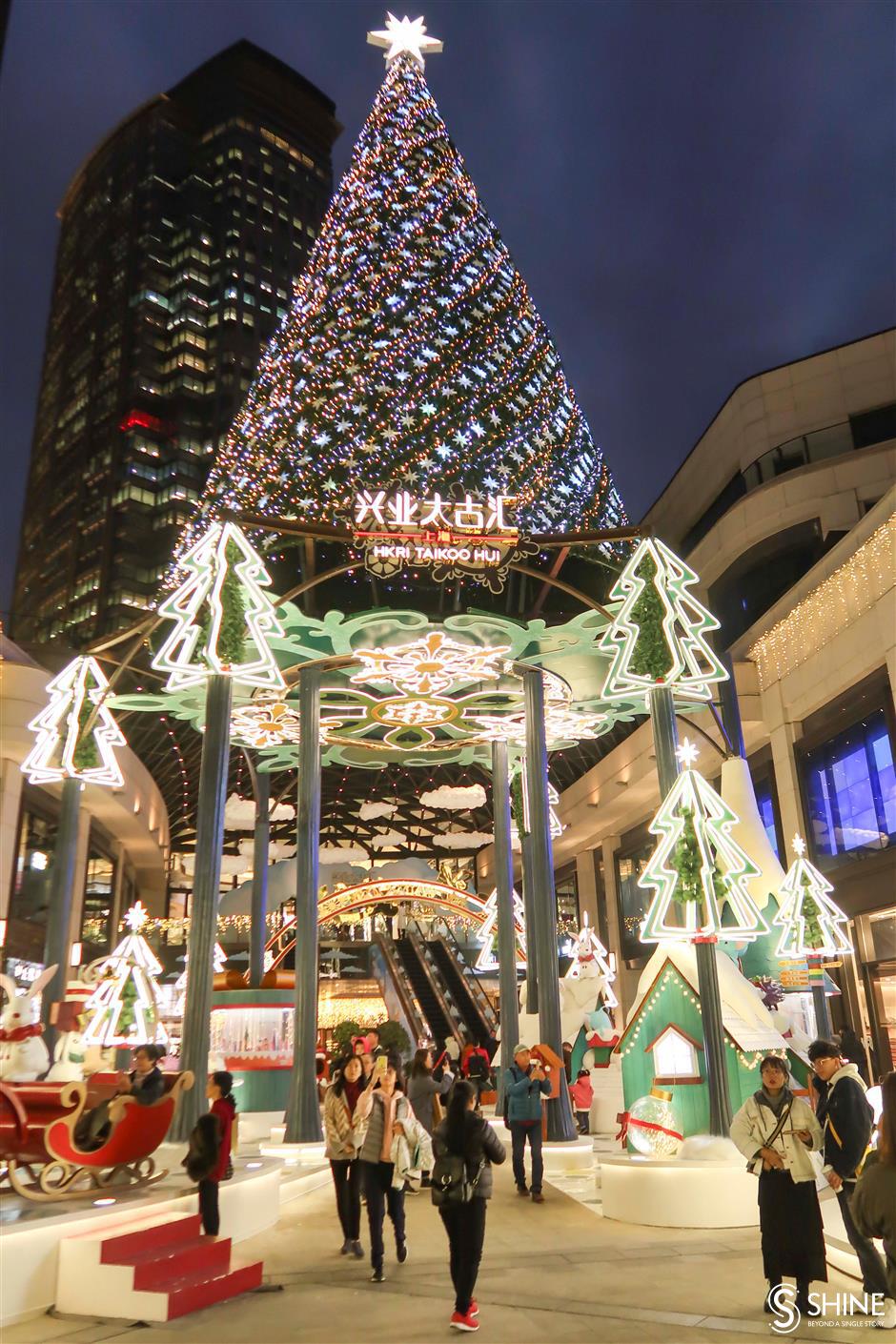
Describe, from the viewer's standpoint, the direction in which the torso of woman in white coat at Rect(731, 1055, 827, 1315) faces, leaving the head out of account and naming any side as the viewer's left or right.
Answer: facing the viewer

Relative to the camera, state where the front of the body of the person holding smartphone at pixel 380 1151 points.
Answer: toward the camera

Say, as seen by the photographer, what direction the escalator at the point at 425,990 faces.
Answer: facing the viewer and to the right of the viewer

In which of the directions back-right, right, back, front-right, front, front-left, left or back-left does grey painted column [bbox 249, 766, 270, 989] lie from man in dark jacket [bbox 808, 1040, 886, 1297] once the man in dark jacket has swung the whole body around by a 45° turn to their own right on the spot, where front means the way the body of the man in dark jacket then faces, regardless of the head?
front-right

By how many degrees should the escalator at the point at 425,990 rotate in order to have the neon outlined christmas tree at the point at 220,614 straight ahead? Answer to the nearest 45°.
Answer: approximately 45° to its right

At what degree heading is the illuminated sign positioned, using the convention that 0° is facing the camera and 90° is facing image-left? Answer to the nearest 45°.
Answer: approximately 0°

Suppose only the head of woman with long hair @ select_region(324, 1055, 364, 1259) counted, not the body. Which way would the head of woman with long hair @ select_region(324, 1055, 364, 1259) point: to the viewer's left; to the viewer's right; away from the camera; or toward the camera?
toward the camera

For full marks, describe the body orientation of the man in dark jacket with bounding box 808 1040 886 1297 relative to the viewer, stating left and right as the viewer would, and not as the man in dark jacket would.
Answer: facing the viewer and to the left of the viewer

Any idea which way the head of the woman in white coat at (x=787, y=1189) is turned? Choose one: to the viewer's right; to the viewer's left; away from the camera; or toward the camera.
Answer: toward the camera

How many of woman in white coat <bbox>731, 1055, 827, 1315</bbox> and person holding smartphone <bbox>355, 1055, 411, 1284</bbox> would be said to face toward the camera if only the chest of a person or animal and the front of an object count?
2

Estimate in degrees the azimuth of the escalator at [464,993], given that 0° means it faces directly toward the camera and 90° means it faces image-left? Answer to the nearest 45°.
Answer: approximately 315°

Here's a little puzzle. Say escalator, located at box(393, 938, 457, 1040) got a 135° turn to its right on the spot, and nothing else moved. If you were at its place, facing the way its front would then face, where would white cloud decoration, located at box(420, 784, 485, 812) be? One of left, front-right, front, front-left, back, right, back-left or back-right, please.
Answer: back-left

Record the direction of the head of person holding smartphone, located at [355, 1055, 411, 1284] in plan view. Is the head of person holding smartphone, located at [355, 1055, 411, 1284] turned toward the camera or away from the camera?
toward the camera

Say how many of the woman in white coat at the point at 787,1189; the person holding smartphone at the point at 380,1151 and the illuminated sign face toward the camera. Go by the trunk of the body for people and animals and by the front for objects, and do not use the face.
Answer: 3
